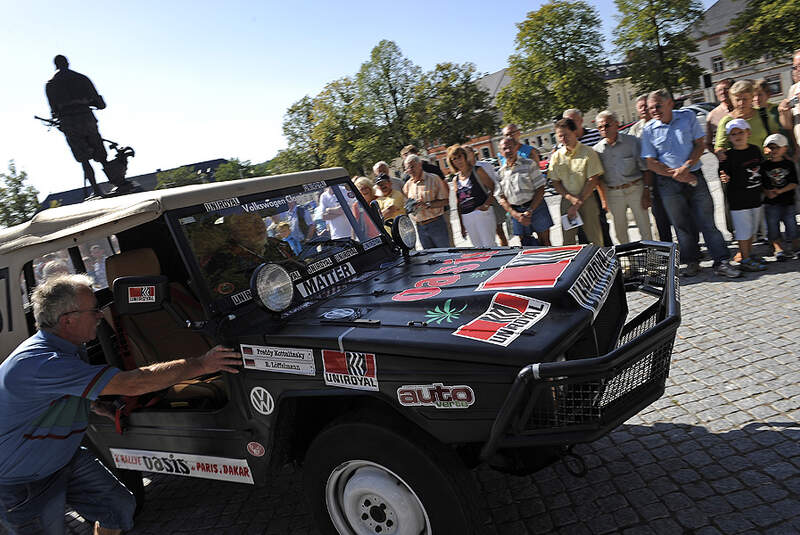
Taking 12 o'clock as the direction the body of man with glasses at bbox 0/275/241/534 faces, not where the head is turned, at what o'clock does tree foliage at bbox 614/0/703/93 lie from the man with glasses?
The tree foliage is roughly at 11 o'clock from the man with glasses.

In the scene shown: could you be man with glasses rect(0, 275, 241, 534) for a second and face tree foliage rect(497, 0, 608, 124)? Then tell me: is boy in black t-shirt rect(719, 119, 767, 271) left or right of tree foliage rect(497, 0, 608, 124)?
right

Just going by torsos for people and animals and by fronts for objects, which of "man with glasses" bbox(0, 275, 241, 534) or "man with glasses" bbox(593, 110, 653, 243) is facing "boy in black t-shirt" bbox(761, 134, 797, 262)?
"man with glasses" bbox(0, 275, 241, 534)

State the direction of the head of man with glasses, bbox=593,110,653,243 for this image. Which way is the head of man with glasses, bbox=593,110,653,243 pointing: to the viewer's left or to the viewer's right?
to the viewer's left

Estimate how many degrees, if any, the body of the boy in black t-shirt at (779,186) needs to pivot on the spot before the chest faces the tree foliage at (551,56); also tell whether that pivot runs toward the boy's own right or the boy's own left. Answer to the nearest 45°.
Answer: approximately 135° to the boy's own right

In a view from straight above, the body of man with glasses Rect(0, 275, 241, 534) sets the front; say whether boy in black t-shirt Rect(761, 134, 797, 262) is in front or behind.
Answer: in front

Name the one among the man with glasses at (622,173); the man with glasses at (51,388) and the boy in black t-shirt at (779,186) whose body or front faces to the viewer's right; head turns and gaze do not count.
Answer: the man with glasses at (51,388)

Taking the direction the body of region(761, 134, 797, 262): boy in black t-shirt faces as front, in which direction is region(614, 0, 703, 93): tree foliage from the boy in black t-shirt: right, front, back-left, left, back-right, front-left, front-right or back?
back-right

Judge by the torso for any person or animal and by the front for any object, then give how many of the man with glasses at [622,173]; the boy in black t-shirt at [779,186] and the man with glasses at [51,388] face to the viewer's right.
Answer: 1

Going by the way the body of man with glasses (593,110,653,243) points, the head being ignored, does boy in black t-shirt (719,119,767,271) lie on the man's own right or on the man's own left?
on the man's own left

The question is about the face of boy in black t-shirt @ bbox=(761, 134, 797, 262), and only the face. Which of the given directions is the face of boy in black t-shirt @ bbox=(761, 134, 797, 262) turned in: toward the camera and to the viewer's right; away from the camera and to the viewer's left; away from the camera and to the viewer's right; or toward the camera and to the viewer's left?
toward the camera and to the viewer's left

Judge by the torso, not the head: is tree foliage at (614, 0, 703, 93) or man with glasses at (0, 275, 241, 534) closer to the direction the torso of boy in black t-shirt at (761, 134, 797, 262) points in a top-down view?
the man with glasses

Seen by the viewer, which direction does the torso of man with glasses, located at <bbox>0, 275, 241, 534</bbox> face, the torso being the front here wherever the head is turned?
to the viewer's right

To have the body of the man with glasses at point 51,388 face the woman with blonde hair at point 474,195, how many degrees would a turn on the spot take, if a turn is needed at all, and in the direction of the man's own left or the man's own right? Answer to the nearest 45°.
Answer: approximately 45° to the man's own left
